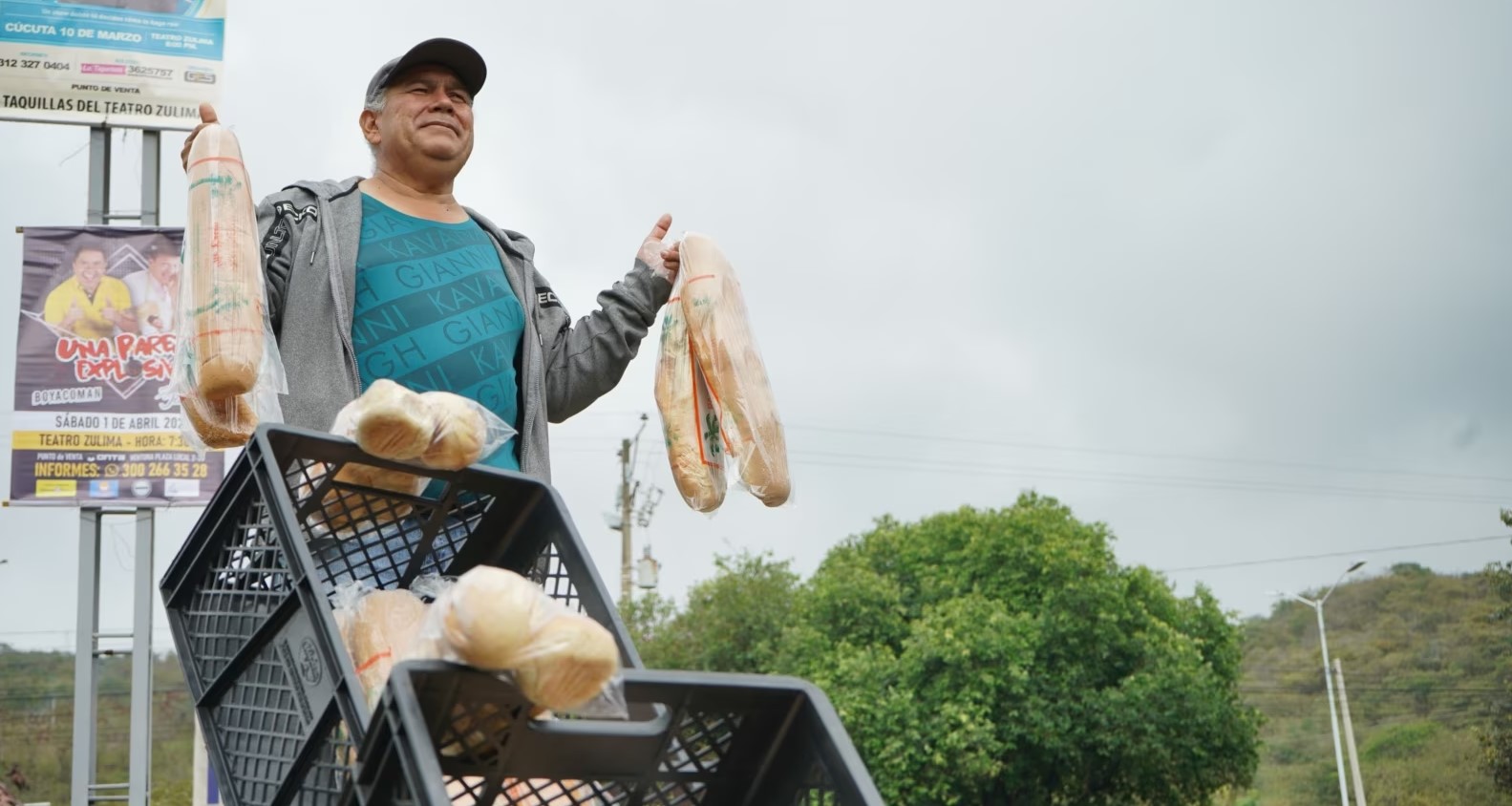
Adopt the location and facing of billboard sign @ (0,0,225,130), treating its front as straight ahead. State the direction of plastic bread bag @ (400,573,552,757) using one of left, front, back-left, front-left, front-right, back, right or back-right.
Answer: front

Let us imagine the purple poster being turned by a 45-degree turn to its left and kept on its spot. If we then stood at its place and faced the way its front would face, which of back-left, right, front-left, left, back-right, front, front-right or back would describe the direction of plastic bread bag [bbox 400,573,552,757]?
front-right

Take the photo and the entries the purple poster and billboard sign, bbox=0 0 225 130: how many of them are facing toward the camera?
2

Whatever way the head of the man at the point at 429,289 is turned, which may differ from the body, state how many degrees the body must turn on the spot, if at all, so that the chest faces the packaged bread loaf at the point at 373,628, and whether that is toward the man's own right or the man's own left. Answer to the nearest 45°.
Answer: approximately 45° to the man's own right

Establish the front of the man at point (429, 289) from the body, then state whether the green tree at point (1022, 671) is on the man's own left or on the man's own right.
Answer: on the man's own left

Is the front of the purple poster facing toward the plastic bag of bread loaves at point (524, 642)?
yes

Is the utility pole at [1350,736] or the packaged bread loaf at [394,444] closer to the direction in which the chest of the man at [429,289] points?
the packaged bread loaf

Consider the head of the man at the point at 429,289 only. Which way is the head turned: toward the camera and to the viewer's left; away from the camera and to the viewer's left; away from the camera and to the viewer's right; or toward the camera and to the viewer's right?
toward the camera and to the viewer's right

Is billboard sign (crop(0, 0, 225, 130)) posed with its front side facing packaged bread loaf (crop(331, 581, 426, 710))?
yes

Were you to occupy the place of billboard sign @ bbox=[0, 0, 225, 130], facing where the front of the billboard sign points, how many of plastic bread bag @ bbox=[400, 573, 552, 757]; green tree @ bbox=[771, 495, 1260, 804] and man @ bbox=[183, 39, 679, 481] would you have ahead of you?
2

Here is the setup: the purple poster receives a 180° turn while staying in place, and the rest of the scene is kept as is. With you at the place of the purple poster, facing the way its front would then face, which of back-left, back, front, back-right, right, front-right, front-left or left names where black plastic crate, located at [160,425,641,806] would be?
back

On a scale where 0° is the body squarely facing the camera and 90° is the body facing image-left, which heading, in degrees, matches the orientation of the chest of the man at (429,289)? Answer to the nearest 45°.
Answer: approximately 315°

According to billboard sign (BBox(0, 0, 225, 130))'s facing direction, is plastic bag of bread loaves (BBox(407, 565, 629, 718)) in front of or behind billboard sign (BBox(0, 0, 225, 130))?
in front

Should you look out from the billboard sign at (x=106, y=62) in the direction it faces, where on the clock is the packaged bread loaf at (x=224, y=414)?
The packaged bread loaf is roughly at 12 o'clock from the billboard sign.

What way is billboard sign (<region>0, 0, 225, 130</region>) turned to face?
toward the camera

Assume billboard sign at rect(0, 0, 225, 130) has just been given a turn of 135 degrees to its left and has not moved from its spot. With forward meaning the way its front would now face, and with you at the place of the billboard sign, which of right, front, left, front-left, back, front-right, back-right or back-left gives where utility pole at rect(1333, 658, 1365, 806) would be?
front

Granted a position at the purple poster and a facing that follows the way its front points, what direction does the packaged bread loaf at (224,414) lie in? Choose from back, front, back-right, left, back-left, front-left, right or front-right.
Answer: front
